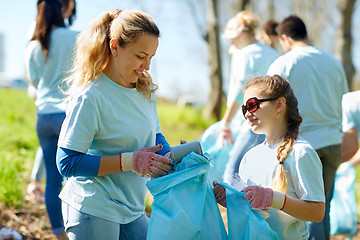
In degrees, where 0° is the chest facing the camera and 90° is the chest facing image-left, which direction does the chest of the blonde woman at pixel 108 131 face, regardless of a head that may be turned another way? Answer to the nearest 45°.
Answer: approximately 315°

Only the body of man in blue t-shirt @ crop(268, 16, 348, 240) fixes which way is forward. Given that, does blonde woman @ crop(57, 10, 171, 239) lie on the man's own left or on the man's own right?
on the man's own left

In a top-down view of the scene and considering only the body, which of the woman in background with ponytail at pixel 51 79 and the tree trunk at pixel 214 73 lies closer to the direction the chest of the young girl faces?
the woman in background with ponytail

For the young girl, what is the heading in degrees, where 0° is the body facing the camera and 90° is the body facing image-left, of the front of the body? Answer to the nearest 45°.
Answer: approximately 45°

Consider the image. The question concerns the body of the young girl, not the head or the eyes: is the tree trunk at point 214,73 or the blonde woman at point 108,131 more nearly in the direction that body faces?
the blonde woman

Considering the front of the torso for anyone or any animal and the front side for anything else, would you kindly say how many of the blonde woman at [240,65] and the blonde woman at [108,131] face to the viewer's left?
1

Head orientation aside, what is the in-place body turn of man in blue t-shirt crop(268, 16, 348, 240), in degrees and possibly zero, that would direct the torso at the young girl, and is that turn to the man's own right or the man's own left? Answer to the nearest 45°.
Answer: approximately 135° to the man's own left

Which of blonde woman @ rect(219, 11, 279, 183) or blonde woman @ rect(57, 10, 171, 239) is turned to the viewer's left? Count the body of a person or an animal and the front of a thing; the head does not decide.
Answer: blonde woman @ rect(219, 11, 279, 183)

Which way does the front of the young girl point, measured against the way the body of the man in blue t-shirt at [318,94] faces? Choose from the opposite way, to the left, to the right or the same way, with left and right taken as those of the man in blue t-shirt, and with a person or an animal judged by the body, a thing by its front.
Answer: to the left

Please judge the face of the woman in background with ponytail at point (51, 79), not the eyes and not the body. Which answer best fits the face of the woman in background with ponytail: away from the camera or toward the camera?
away from the camera

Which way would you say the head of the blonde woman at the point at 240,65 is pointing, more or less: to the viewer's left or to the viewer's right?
to the viewer's left

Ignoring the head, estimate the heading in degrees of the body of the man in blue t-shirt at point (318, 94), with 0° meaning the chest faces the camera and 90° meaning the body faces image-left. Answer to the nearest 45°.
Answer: approximately 135°
